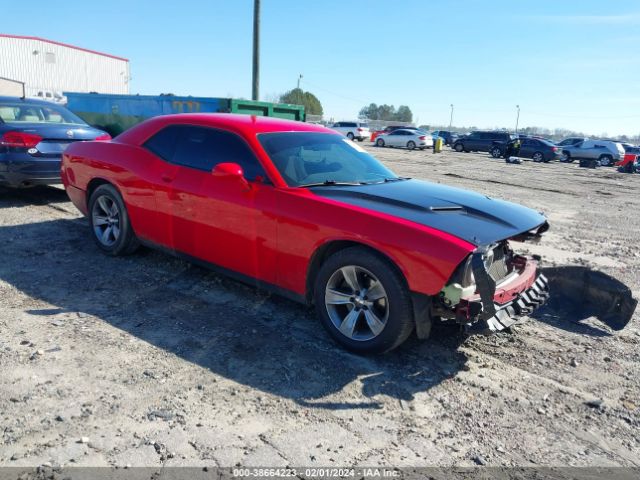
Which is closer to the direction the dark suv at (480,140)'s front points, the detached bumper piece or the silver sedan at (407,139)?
the silver sedan

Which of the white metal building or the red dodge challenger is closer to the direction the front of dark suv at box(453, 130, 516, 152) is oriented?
the white metal building

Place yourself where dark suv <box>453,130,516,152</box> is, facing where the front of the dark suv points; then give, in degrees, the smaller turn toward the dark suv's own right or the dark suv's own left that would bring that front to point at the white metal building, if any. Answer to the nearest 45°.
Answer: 0° — it already faces it

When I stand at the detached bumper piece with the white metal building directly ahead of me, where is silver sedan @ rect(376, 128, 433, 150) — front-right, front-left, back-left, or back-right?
front-right

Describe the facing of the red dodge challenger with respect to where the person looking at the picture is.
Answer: facing the viewer and to the right of the viewer

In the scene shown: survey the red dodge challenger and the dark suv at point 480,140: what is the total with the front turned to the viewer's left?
1

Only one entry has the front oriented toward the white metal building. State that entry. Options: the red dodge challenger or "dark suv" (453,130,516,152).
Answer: the dark suv

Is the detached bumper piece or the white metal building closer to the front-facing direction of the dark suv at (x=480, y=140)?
the white metal building

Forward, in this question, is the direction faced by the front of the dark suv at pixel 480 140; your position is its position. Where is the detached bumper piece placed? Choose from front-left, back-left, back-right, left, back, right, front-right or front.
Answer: left

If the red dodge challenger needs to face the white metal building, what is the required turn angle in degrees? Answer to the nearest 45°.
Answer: approximately 180°

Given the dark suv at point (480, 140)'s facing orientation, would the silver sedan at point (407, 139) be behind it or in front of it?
in front

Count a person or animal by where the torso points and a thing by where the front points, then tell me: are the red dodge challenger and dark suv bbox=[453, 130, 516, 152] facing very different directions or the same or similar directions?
very different directions

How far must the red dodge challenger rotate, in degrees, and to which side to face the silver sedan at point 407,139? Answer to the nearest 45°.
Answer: approximately 135° to its left

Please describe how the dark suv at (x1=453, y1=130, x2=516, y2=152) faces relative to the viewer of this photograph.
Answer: facing to the left of the viewer
